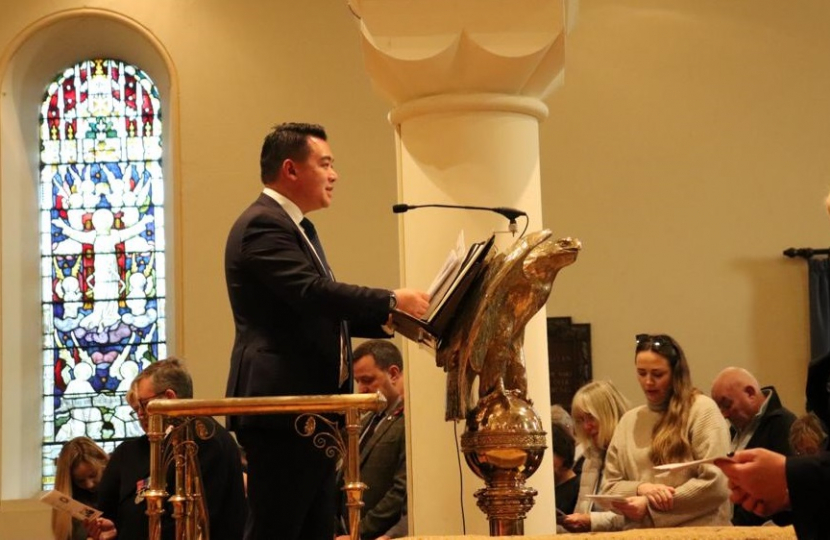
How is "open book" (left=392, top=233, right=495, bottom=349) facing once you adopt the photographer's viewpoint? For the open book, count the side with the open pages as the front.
facing to the left of the viewer

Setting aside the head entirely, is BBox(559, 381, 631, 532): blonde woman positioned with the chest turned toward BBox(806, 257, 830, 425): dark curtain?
no

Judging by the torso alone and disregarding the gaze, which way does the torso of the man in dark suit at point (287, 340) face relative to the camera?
to the viewer's right

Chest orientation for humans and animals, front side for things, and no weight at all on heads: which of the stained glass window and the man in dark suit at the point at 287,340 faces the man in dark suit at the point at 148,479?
the stained glass window

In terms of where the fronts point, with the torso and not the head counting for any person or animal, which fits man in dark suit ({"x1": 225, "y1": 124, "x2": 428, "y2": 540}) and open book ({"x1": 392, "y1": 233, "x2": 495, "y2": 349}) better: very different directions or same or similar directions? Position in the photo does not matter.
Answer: very different directions

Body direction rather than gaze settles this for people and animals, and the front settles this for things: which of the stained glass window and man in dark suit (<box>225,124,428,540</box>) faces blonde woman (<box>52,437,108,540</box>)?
the stained glass window

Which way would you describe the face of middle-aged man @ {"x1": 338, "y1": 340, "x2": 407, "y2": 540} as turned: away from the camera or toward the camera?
toward the camera

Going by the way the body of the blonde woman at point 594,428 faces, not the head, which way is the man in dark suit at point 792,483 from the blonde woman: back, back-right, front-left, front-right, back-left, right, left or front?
front-left

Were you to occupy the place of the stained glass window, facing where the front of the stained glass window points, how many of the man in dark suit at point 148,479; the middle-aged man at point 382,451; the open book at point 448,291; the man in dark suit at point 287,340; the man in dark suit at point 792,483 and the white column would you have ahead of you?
6

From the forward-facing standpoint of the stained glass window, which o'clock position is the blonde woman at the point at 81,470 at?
The blonde woman is roughly at 12 o'clock from the stained glass window.

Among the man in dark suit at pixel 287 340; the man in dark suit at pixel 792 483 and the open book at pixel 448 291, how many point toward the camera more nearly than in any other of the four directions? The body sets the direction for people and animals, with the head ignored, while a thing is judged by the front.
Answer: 0

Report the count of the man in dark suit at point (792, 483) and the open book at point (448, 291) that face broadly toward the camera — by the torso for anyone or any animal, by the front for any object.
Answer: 0

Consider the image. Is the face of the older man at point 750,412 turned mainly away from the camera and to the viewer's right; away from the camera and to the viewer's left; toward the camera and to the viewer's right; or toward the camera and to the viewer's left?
toward the camera and to the viewer's left

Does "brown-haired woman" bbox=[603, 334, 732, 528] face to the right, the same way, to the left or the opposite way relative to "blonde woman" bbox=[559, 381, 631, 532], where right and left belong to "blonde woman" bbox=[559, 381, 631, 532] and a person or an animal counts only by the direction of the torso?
the same way

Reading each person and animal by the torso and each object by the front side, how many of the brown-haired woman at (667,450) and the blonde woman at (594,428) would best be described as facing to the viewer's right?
0

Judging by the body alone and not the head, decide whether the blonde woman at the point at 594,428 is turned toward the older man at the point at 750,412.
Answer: no

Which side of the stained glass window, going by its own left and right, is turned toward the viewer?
front
